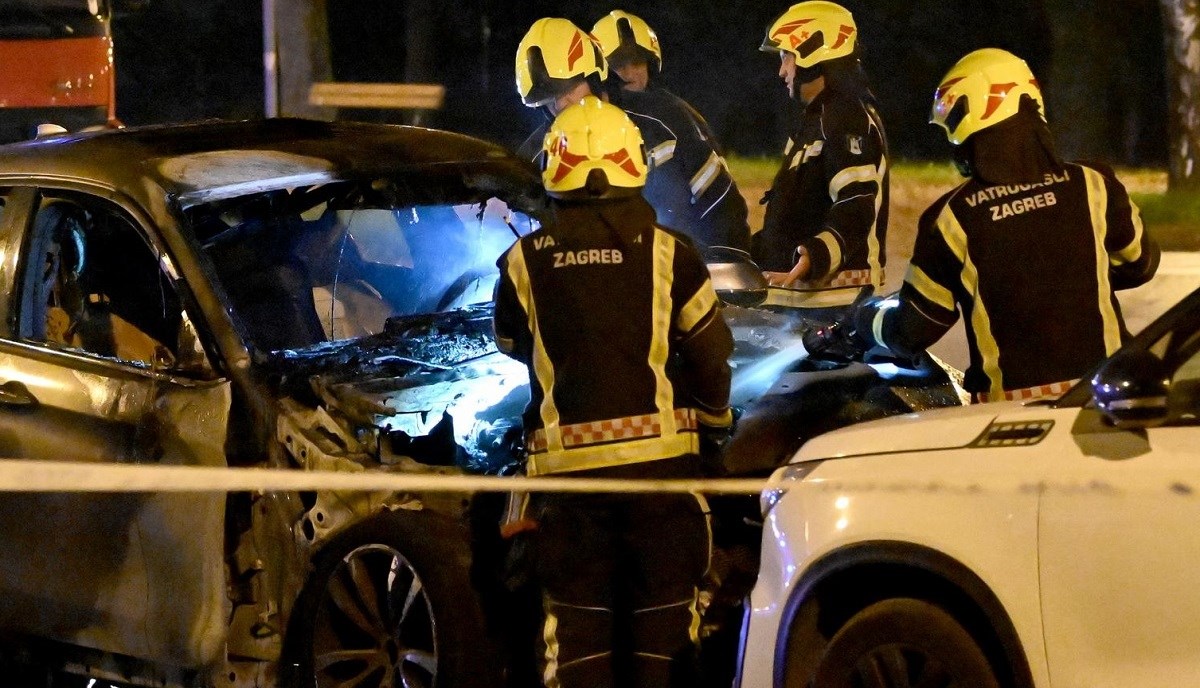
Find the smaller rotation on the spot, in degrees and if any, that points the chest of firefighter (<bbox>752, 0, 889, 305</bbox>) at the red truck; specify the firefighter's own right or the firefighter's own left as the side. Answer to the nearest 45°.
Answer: approximately 45° to the firefighter's own right

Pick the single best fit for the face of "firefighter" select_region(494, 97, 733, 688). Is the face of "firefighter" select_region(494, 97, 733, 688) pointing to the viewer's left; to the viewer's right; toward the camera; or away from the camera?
away from the camera

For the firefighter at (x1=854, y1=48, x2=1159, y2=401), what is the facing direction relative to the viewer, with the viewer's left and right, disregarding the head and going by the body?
facing away from the viewer and to the left of the viewer

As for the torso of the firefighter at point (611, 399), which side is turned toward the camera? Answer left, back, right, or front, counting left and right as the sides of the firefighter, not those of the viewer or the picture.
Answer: back

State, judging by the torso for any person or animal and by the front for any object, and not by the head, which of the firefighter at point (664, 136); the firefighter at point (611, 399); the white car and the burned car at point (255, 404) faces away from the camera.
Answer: the firefighter at point (611, 399)

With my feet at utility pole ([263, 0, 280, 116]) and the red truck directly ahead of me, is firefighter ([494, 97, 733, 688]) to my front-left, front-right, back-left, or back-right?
back-left

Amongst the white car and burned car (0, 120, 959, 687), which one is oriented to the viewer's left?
the white car

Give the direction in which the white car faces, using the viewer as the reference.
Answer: facing to the left of the viewer

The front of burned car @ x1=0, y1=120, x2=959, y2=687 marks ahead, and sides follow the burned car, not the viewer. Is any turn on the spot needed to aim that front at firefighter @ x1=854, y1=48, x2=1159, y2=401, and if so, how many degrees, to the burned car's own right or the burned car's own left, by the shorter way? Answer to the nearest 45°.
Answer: approximately 45° to the burned car's own left

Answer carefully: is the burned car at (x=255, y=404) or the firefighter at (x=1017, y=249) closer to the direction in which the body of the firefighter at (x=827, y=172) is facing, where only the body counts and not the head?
the burned car

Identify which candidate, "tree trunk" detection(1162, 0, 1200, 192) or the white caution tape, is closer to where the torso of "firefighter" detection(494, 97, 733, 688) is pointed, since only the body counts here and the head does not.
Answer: the tree trunk

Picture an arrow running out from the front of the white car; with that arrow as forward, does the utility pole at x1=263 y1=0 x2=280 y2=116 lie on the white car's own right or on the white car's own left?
on the white car's own right

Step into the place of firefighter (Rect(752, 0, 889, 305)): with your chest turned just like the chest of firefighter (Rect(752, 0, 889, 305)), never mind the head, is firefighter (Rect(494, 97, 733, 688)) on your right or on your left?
on your left

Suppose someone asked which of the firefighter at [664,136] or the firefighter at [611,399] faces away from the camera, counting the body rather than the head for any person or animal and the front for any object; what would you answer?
the firefighter at [611,399]

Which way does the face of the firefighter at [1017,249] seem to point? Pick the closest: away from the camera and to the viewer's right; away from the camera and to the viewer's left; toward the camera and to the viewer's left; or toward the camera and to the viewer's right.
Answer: away from the camera and to the viewer's left

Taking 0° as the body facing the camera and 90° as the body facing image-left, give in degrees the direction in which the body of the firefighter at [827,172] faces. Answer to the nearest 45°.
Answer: approximately 90°
